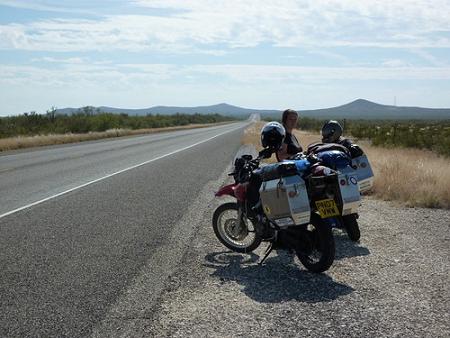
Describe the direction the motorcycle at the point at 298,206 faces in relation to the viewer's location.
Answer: facing away from the viewer and to the left of the viewer

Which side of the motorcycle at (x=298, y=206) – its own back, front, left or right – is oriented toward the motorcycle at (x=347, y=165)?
right

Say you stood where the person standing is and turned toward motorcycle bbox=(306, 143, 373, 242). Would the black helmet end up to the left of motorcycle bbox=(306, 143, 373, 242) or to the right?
right

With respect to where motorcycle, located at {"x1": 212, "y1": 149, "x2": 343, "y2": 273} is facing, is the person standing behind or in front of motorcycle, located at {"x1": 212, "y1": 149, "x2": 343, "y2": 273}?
in front

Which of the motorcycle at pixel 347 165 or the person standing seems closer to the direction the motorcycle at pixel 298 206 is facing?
the person standing
